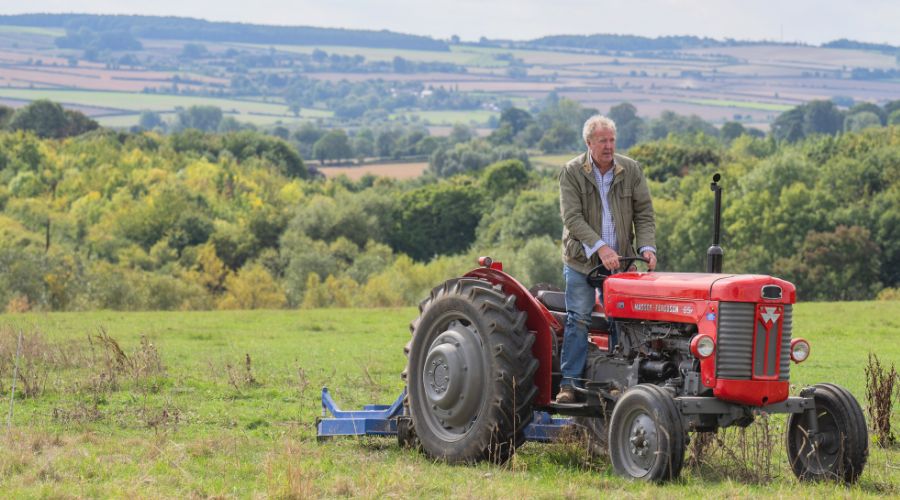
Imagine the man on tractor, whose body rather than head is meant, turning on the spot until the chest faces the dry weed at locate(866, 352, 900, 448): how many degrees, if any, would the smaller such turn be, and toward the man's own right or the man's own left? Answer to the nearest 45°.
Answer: approximately 90° to the man's own left

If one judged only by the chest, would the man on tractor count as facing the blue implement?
no

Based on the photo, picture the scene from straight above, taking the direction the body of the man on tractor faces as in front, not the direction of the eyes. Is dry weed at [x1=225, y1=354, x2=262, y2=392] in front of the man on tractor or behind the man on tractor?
behind

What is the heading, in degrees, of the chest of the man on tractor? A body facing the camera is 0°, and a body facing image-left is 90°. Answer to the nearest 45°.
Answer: approximately 315°

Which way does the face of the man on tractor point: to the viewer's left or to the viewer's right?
to the viewer's right

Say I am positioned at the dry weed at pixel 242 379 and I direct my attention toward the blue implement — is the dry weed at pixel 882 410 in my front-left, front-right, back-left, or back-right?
front-left

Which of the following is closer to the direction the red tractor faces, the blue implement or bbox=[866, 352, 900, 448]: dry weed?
the dry weed

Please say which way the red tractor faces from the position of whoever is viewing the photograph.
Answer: facing the viewer and to the right of the viewer

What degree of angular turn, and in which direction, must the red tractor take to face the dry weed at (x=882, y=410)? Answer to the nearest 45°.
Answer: approximately 90° to its left

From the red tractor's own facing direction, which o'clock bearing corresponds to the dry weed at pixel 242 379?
The dry weed is roughly at 6 o'clock from the red tractor.
